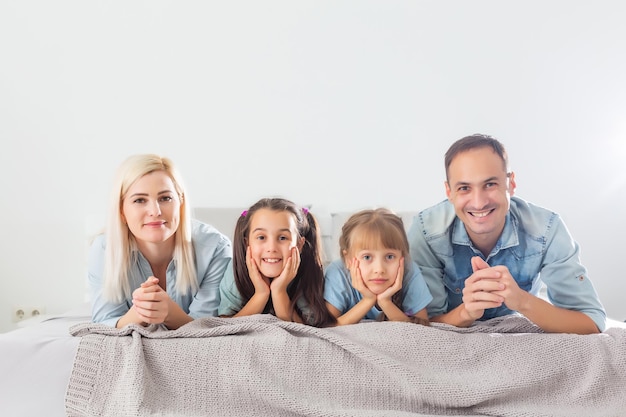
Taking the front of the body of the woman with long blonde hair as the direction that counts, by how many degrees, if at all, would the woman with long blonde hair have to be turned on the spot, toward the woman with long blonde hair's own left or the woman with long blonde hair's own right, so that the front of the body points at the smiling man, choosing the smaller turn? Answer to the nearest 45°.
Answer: approximately 90° to the woman with long blonde hair's own left

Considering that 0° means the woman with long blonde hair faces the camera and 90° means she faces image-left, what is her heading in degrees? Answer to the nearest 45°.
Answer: approximately 0°
